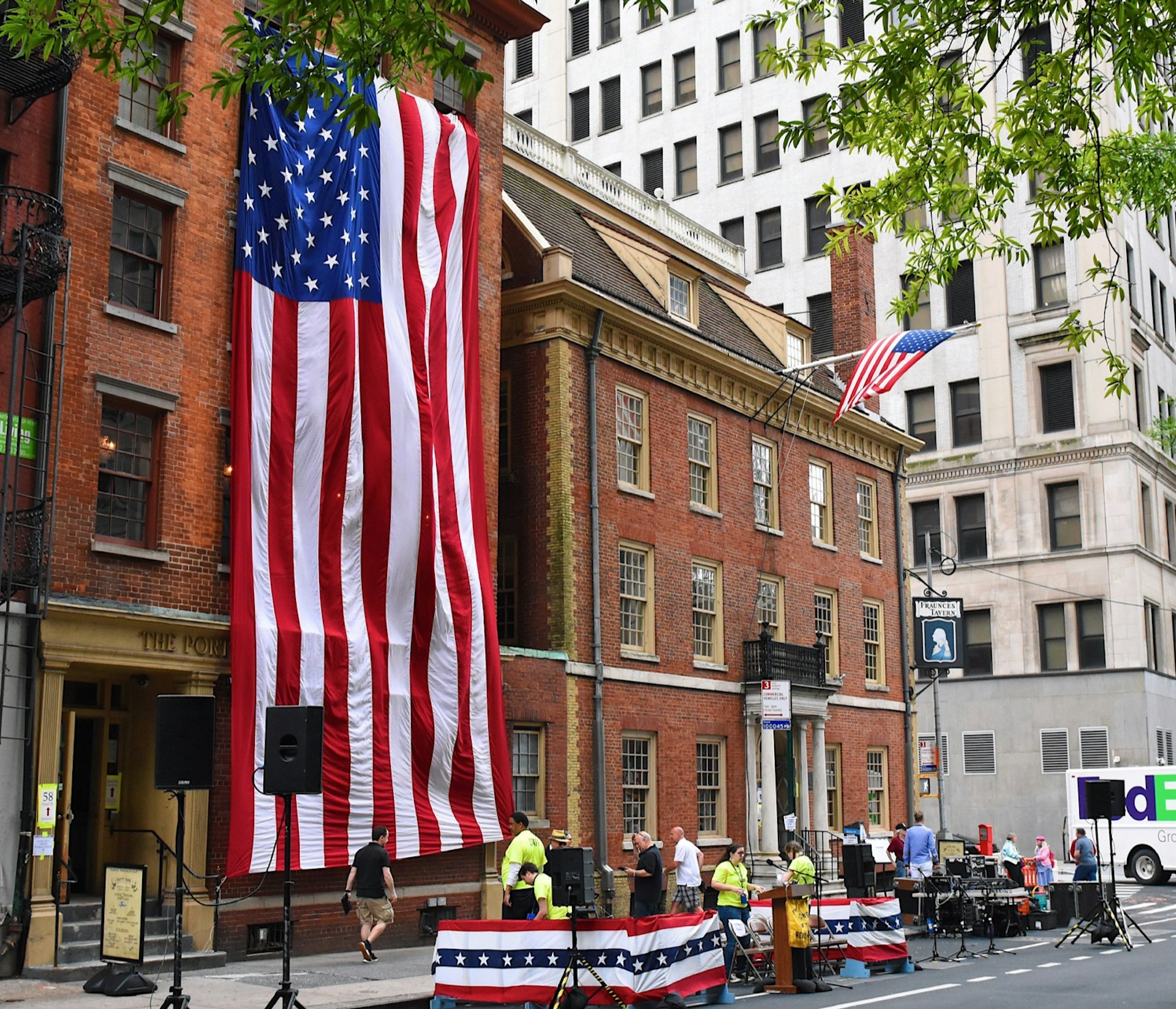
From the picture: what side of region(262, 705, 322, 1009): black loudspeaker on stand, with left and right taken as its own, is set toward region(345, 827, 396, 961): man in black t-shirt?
left

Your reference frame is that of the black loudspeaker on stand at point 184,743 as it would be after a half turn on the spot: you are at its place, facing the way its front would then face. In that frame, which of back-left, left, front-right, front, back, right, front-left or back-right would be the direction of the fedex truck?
front-right

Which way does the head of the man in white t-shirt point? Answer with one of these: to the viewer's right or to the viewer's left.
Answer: to the viewer's left

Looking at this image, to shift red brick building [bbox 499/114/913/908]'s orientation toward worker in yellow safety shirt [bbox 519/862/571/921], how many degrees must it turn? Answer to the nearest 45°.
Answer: approximately 45° to its right

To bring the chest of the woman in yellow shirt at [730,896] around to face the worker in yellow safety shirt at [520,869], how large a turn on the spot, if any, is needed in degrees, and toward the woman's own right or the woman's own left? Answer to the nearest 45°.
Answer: approximately 135° to the woman's own right

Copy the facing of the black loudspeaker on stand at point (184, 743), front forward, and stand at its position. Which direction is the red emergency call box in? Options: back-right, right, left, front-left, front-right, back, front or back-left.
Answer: back-left

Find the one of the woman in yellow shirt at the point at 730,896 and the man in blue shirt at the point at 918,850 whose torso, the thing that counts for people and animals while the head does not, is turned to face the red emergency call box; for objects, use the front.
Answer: the man in blue shirt
